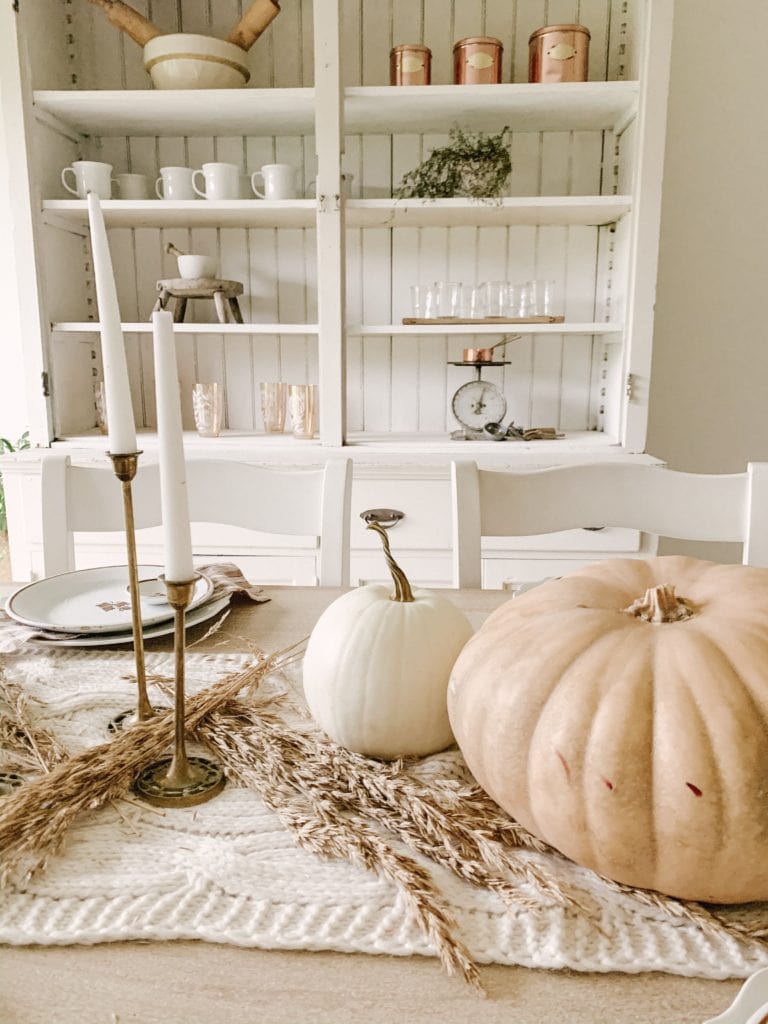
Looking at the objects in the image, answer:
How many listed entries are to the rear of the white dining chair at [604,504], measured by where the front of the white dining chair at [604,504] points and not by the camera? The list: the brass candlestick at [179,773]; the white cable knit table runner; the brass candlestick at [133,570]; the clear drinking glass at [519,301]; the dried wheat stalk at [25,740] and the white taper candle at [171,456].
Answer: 1

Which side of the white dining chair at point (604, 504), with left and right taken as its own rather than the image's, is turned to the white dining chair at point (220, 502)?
right

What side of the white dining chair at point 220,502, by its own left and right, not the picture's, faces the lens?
front

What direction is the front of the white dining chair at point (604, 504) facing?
toward the camera

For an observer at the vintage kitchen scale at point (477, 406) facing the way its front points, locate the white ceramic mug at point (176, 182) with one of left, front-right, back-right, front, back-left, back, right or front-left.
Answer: right

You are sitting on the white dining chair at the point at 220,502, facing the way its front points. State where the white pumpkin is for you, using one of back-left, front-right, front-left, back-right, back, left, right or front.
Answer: front

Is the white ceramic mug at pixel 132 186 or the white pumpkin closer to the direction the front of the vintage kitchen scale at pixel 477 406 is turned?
the white pumpkin

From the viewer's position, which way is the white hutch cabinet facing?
facing the viewer

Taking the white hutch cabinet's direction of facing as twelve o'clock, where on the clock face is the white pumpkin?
The white pumpkin is roughly at 12 o'clock from the white hutch cabinet.

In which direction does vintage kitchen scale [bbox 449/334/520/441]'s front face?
toward the camera

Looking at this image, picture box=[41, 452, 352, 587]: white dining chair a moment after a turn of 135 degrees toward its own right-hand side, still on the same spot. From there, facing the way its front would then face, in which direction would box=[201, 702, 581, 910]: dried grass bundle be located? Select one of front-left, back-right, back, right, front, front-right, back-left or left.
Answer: back-left

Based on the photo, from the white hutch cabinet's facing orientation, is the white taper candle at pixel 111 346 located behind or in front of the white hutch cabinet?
in front
